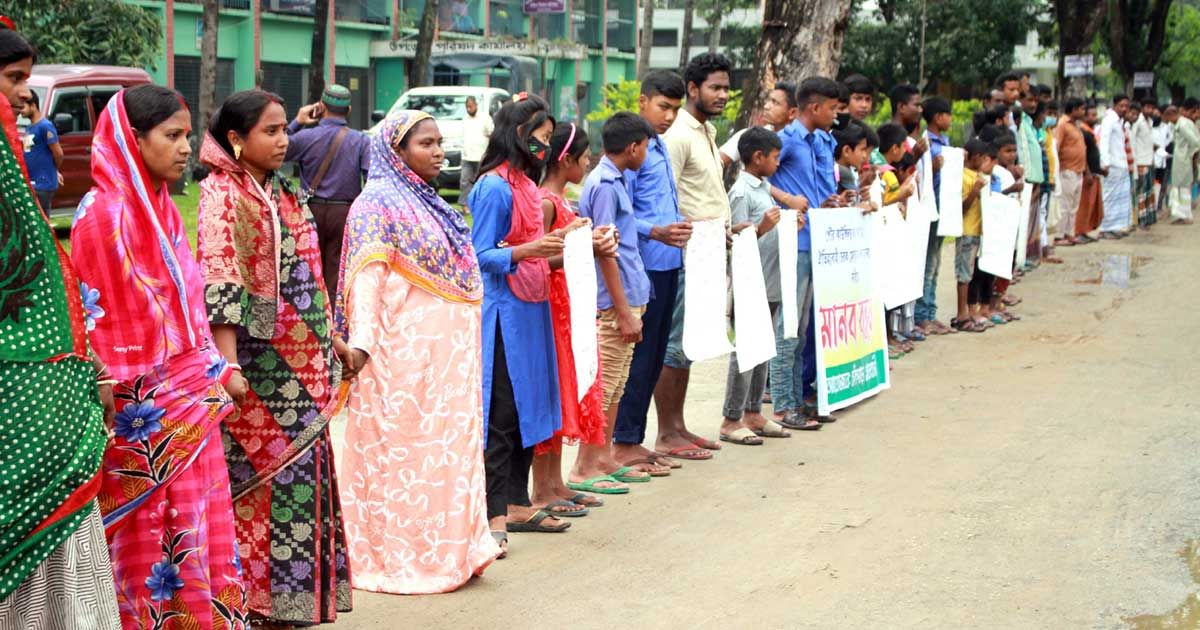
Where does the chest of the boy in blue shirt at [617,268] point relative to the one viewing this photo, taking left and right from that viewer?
facing to the right of the viewer

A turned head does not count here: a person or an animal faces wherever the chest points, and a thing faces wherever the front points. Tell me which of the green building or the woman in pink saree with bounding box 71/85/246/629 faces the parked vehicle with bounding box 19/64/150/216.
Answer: the green building

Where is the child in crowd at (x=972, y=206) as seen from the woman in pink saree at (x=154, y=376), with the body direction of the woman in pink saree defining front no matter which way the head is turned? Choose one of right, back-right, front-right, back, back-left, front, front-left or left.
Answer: left

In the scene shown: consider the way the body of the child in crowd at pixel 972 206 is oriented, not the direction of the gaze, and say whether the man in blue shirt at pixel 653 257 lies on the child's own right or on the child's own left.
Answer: on the child's own right

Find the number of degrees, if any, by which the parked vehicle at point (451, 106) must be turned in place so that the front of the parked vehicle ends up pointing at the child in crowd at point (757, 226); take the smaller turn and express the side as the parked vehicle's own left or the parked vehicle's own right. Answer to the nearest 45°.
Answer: approximately 45° to the parked vehicle's own left

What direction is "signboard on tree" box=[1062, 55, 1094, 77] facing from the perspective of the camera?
toward the camera

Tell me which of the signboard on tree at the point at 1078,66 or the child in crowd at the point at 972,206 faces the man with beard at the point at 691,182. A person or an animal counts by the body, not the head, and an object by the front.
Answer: the signboard on tree

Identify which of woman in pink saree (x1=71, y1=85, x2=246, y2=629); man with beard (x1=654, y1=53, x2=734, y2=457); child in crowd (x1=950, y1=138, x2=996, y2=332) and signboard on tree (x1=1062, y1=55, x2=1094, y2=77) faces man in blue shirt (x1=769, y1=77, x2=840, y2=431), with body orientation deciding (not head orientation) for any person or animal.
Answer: the signboard on tree

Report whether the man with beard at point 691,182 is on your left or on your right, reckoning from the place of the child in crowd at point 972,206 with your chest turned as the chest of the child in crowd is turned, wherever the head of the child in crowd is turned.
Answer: on your right
